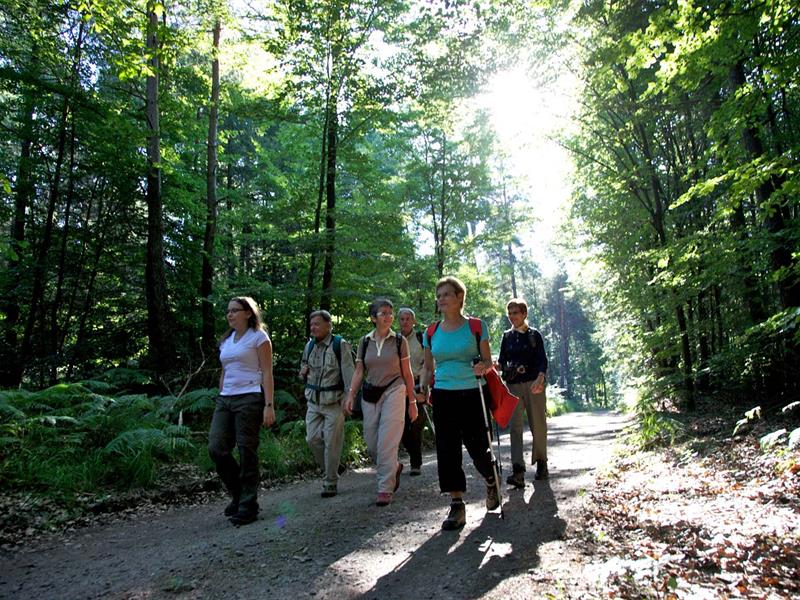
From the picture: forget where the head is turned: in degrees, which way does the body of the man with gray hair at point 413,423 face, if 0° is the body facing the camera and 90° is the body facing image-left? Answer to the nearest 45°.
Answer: approximately 45°

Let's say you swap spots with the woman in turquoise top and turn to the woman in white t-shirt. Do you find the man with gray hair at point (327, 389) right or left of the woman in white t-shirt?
right

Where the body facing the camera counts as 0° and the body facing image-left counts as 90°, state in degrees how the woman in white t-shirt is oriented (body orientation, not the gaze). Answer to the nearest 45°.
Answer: approximately 45°

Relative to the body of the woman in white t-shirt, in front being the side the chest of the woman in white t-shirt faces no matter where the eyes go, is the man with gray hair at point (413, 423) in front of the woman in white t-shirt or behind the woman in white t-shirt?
behind

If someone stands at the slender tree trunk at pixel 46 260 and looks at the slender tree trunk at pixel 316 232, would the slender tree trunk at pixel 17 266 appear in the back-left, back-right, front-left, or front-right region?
back-left

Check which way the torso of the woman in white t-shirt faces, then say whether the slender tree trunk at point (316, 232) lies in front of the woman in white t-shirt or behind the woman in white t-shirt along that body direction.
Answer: behind

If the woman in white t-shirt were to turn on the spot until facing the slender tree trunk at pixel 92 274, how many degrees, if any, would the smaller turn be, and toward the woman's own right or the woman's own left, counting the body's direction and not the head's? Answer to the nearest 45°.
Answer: approximately 135° to the woman's own right

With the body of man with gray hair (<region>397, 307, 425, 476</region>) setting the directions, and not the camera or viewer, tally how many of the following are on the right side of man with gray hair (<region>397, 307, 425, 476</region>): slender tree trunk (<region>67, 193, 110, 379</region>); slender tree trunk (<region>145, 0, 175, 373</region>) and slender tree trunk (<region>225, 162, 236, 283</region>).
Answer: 3
